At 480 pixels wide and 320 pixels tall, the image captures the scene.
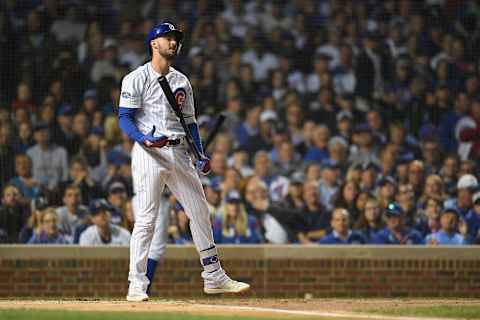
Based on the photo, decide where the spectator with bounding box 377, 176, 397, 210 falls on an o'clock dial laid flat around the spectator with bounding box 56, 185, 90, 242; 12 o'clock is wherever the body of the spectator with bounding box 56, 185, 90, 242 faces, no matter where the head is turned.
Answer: the spectator with bounding box 377, 176, 397, 210 is roughly at 9 o'clock from the spectator with bounding box 56, 185, 90, 242.

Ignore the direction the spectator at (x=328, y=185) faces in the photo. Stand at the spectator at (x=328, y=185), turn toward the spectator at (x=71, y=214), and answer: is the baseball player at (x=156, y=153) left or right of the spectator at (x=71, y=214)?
left

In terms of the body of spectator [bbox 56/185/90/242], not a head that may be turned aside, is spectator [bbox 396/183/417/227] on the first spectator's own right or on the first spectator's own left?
on the first spectator's own left

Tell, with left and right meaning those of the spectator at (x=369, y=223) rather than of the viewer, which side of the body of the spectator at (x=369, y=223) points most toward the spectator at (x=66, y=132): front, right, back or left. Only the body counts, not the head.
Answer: right

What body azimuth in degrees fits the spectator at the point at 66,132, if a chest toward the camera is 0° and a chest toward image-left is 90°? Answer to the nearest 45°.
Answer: approximately 0°

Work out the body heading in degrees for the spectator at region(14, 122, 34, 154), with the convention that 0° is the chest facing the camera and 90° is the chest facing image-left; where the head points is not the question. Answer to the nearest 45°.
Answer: approximately 0°
